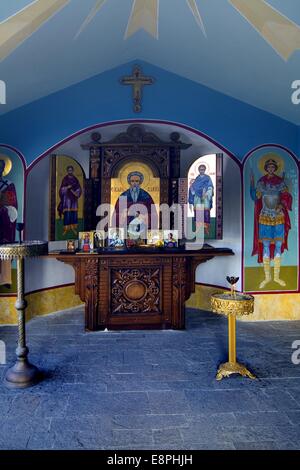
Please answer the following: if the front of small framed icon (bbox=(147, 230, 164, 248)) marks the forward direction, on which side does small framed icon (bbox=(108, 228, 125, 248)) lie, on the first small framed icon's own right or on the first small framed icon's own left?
on the first small framed icon's own right

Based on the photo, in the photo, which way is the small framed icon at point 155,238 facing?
toward the camera

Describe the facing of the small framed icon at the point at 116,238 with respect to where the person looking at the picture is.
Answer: facing the viewer

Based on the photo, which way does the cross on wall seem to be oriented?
toward the camera

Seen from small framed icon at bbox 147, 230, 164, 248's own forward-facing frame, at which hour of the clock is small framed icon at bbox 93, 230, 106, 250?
small framed icon at bbox 93, 230, 106, 250 is roughly at 3 o'clock from small framed icon at bbox 147, 230, 164, 248.

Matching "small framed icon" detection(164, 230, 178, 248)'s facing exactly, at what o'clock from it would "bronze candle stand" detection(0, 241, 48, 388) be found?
The bronze candle stand is roughly at 1 o'clock from the small framed icon.

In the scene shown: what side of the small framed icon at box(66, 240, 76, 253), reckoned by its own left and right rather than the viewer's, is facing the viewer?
front

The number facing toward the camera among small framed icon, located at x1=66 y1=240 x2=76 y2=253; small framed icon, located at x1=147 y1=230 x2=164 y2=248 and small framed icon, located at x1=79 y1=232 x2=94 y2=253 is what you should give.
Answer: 3

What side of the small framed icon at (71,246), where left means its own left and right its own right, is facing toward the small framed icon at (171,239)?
left

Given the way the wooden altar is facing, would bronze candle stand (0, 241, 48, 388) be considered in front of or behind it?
in front

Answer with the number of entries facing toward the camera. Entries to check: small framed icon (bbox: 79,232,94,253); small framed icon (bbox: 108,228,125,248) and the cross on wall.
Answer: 3
